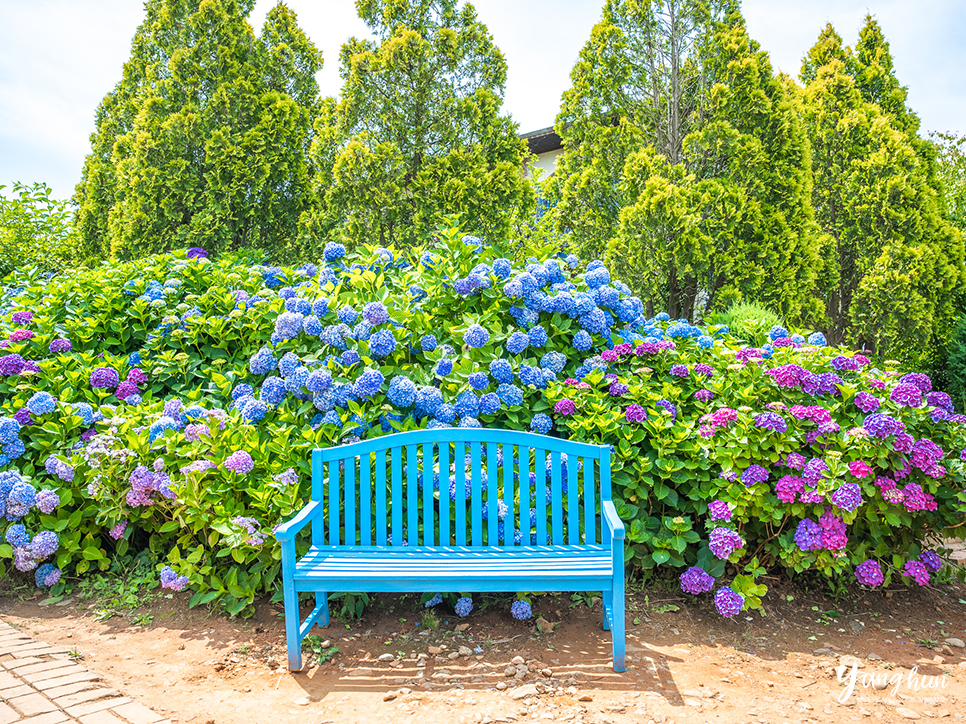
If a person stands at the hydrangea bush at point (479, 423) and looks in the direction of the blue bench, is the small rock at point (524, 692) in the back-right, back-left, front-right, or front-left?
front-left

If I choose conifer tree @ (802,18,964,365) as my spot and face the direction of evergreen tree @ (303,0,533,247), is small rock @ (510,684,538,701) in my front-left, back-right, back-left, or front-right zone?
front-left

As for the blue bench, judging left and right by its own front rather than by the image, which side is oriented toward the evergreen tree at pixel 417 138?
back

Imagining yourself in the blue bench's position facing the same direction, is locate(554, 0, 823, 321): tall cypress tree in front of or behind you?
behind

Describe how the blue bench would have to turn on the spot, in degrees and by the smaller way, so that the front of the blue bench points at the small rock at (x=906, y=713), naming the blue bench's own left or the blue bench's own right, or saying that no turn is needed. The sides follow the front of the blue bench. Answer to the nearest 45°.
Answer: approximately 45° to the blue bench's own left

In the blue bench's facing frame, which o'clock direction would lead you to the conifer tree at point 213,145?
The conifer tree is roughly at 5 o'clock from the blue bench.

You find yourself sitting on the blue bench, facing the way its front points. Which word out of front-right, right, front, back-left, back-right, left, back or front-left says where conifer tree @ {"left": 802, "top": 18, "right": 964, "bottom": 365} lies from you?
back-left

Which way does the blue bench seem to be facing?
toward the camera

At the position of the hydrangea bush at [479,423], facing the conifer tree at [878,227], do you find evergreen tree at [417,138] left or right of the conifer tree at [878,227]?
left

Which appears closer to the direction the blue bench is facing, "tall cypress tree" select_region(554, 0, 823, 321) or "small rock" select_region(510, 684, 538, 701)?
the small rock

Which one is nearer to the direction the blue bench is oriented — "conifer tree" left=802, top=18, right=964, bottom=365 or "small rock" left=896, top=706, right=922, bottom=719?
the small rock

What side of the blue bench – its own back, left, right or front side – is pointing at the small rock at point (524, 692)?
front
